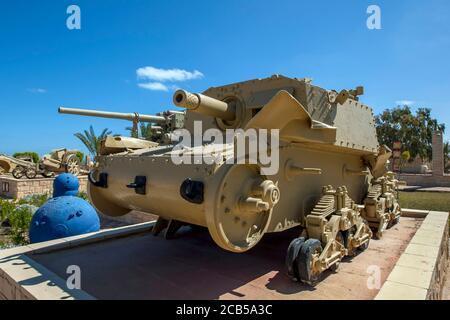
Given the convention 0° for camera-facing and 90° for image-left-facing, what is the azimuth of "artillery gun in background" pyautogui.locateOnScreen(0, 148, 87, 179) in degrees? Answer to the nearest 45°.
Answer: approximately 90°

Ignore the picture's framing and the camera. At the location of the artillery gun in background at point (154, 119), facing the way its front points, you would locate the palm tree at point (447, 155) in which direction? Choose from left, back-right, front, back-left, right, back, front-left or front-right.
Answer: back-right

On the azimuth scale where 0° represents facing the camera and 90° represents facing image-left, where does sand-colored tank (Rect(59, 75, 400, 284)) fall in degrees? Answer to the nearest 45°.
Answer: approximately 45°

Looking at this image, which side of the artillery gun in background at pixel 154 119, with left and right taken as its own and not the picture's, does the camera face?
left
